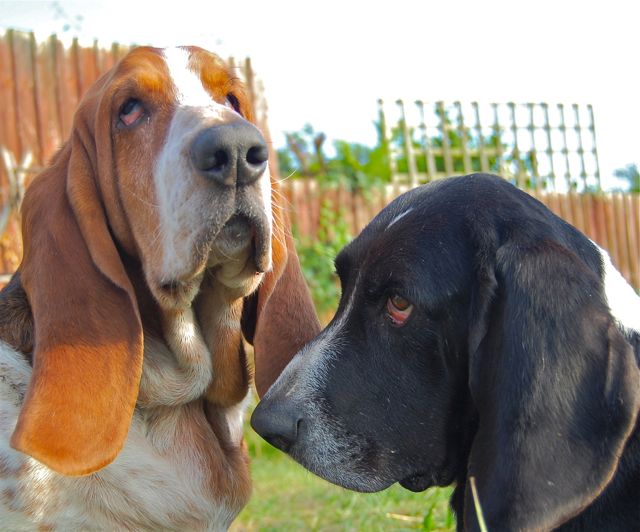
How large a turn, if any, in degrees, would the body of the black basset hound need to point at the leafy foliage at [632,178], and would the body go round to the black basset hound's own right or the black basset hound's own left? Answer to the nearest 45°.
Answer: approximately 90° to the black basset hound's own right

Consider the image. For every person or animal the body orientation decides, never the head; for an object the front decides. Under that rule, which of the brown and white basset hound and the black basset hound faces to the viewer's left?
the black basset hound

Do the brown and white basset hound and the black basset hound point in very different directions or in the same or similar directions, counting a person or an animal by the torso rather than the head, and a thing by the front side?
very different directions

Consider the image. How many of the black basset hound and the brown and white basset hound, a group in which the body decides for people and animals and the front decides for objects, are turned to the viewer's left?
1

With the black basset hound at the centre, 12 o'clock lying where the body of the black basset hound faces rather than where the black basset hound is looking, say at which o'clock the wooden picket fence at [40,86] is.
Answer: The wooden picket fence is roughly at 2 o'clock from the black basset hound.

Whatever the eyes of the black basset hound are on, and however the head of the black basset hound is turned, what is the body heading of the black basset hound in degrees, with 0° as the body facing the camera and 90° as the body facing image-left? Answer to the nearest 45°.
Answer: approximately 90°

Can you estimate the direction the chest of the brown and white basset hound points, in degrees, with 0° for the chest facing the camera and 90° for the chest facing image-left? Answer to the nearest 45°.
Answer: approximately 315°

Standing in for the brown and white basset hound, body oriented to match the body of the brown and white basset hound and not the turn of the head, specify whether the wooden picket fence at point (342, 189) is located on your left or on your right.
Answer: on your left
